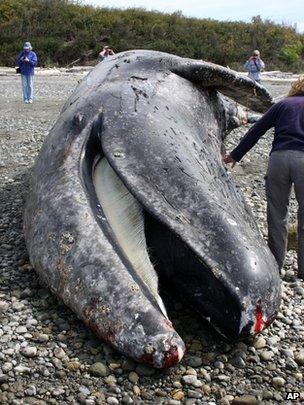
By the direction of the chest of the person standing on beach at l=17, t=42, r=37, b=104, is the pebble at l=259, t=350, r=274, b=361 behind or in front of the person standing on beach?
in front

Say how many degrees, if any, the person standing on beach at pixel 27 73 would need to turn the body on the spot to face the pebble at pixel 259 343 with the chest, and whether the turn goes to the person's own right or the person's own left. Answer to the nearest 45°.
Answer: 0° — they already face it

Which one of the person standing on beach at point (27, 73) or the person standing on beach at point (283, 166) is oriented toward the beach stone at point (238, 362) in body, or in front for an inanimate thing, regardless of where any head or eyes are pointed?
the person standing on beach at point (27, 73)
